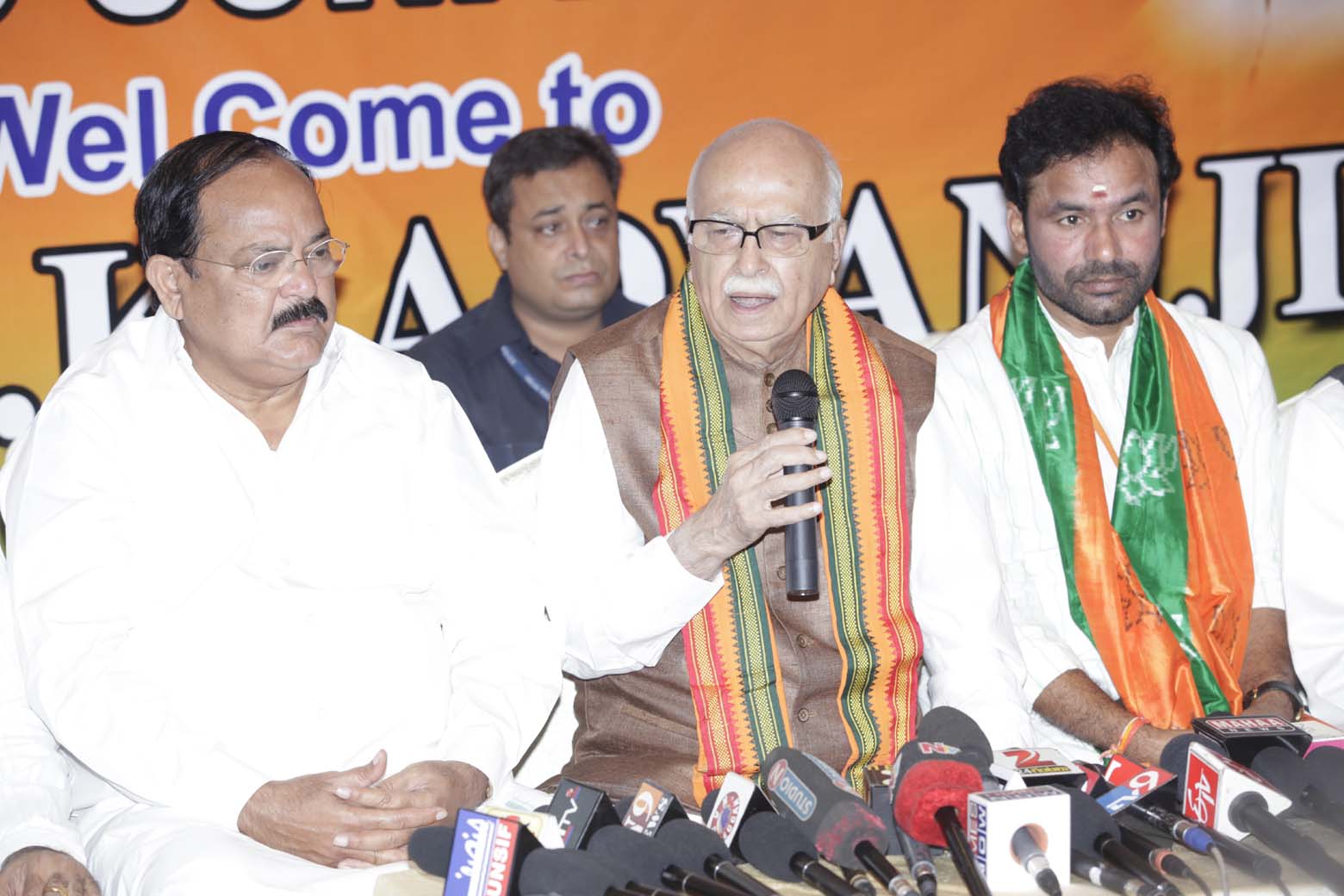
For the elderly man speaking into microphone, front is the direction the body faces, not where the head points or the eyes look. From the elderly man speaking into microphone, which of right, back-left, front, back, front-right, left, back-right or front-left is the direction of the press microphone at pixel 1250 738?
front-left

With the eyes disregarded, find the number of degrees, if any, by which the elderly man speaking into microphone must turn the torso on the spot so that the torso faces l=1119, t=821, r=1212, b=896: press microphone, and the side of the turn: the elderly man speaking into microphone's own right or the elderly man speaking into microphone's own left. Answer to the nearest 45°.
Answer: approximately 45° to the elderly man speaking into microphone's own left

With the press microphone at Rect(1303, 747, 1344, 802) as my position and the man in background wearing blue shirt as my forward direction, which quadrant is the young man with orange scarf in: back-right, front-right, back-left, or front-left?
front-right

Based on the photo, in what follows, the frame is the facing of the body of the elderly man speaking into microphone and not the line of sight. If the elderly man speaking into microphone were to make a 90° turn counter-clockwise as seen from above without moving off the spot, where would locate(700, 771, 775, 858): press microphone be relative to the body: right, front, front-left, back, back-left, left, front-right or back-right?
right

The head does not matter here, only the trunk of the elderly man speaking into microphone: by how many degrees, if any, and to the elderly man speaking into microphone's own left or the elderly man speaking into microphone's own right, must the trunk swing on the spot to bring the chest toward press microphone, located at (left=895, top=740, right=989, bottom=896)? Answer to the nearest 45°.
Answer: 0° — they already face it

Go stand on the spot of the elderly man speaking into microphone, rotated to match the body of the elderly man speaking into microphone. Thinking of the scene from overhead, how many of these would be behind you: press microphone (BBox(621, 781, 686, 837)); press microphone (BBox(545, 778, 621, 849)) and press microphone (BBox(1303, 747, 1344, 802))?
0

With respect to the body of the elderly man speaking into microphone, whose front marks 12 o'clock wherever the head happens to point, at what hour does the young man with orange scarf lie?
The young man with orange scarf is roughly at 8 o'clock from the elderly man speaking into microphone.

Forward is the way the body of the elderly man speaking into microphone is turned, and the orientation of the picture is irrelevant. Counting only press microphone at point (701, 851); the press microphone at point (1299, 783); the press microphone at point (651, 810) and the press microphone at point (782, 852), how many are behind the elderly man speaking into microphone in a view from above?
0

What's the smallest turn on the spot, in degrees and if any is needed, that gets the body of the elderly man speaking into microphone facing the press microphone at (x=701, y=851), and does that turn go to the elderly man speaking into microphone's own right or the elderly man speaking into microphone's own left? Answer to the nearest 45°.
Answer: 0° — they already face it

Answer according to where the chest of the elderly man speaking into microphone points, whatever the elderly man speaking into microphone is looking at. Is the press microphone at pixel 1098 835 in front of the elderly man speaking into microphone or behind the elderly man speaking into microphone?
in front

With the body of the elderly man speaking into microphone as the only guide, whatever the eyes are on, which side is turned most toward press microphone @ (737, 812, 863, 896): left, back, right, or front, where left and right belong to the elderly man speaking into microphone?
front

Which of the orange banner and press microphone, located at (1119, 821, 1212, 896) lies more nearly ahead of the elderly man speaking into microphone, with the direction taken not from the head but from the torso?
the press microphone

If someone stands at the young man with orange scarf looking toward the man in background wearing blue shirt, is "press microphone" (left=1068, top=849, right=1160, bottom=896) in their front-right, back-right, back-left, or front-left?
back-left

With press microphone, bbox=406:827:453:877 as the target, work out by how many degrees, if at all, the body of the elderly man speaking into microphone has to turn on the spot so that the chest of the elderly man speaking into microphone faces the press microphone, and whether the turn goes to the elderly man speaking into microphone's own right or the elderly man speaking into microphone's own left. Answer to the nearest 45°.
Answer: approximately 45° to the elderly man speaking into microphone's own right

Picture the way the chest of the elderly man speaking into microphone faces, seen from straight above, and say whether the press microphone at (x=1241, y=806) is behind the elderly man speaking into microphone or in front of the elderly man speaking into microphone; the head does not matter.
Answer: in front

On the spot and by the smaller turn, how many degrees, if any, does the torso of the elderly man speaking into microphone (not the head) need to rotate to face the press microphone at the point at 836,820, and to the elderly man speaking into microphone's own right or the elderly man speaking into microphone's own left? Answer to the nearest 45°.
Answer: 0° — they already face it

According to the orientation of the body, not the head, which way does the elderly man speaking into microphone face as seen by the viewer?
toward the camera
